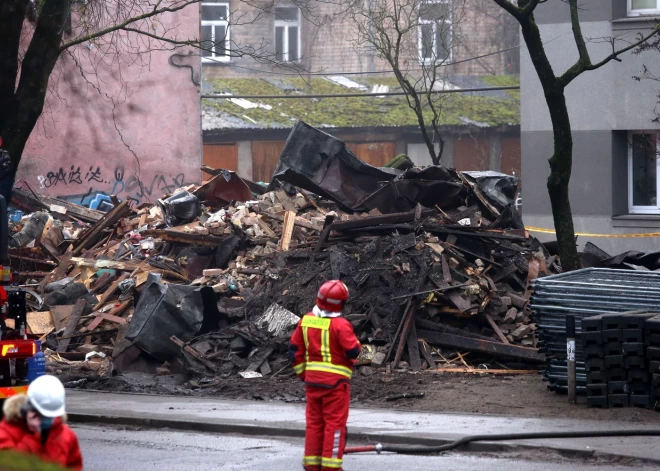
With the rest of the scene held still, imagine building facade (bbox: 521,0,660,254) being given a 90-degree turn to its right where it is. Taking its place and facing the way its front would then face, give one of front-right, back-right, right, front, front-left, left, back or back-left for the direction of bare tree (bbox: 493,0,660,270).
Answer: left

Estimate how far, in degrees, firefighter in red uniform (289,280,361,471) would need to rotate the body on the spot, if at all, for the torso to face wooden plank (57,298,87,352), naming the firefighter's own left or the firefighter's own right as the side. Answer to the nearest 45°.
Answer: approximately 90° to the firefighter's own left

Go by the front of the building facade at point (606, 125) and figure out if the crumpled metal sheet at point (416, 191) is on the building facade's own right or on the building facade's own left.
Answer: on the building facade's own right

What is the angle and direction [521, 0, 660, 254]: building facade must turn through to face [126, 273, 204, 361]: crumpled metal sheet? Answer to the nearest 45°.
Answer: approximately 45° to its right

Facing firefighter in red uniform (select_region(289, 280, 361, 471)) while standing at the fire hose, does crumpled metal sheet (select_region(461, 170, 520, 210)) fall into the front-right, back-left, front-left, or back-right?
back-right

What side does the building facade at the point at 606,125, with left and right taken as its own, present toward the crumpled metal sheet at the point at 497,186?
right

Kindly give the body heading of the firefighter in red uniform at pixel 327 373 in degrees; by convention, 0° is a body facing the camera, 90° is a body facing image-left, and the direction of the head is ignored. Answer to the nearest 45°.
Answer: approximately 225°

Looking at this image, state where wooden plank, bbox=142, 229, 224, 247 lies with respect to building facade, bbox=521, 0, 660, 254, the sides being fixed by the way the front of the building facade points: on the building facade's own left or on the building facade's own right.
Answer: on the building facade's own right

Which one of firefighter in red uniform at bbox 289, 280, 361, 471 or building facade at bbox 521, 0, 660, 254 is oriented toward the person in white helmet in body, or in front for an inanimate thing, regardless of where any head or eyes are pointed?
the building facade

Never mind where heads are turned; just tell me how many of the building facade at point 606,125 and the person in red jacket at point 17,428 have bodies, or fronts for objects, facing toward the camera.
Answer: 1

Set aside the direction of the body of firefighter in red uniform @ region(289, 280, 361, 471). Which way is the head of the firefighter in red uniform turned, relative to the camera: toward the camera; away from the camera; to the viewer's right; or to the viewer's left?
away from the camera

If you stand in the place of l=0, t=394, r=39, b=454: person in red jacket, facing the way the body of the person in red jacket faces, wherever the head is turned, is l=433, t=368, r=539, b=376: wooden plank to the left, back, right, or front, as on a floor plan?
front

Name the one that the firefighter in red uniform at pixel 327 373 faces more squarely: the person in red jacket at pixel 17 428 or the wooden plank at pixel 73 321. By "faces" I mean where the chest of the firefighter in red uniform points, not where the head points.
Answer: the wooden plank

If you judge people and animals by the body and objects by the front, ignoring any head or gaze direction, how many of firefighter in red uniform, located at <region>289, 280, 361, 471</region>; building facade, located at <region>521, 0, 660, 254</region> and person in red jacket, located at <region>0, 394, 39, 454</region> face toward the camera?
1

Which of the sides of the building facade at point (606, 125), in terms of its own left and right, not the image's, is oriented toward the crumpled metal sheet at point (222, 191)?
right
